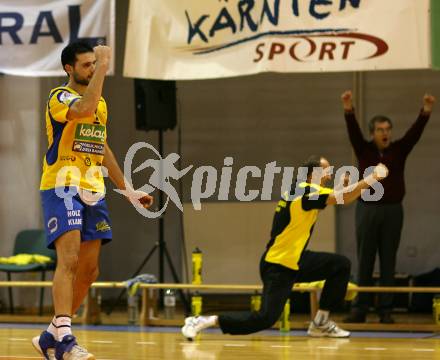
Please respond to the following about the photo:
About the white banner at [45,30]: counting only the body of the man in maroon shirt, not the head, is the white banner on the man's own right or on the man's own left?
on the man's own right

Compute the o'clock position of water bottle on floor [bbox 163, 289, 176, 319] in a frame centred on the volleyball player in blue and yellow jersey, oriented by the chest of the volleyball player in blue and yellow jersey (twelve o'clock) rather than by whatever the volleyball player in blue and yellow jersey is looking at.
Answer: The water bottle on floor is roughly at 8 o'clock from the volleyball player in blue and yellow jersey.

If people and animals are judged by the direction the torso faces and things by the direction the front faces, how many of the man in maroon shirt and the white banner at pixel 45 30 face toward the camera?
2

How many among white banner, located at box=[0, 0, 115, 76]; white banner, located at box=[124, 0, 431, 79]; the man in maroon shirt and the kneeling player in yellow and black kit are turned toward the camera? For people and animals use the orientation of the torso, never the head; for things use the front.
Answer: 3

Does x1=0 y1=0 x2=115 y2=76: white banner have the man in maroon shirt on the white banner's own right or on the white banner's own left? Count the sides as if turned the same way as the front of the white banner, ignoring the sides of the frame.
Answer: on the white banner's own left

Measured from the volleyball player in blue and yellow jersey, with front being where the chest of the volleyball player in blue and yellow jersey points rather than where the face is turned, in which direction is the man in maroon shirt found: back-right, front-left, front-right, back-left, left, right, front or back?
left

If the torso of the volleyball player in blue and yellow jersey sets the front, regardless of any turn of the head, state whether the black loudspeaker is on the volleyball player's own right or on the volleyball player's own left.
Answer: on the volleyball player's own left

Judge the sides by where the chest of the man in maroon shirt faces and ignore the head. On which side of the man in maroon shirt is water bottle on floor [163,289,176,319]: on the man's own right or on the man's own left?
on the man's own right
